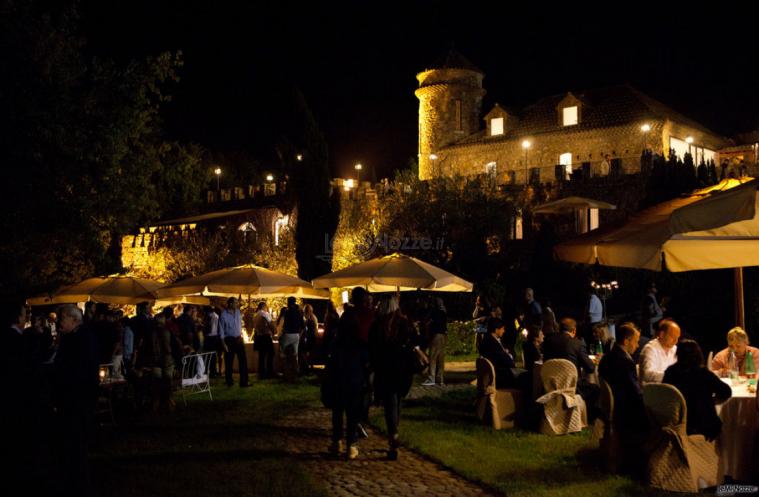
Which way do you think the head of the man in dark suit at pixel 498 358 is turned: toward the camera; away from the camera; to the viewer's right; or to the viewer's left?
to the viewer's right

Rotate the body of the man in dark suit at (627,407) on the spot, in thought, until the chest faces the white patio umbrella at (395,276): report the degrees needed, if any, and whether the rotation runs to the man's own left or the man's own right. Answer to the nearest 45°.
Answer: approximately 135° to the man's own left

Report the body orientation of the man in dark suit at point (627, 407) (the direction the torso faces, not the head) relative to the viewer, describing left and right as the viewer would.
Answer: facing to the right of the viewer

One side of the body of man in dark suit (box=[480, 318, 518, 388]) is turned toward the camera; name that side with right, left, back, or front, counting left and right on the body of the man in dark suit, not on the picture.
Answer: right

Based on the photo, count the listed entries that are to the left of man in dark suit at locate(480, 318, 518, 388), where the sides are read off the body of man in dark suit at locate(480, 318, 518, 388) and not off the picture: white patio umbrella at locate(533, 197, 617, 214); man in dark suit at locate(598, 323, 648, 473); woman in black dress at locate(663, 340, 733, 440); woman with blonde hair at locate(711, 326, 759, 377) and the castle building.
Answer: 2

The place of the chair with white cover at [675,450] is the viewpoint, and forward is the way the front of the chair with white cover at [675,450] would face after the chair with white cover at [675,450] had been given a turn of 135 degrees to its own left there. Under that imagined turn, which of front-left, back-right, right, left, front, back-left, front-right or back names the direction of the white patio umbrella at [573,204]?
right

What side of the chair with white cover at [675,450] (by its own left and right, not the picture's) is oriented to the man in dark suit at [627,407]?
left

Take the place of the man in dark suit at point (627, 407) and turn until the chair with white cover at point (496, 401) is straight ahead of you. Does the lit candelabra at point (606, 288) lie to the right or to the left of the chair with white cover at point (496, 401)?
right

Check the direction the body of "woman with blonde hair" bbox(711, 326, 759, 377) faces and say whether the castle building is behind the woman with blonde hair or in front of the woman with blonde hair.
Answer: behind

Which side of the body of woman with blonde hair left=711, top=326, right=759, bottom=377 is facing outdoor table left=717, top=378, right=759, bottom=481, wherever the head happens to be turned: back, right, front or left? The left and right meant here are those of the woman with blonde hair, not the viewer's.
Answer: front

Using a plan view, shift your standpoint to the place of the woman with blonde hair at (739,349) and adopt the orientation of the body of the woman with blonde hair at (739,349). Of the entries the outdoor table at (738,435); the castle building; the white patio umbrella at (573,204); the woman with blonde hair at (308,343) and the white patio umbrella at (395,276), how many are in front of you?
1

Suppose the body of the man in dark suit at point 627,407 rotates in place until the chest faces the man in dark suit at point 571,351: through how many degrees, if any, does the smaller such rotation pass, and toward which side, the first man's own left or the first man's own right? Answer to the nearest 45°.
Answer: approximately 90° to the first man's own left

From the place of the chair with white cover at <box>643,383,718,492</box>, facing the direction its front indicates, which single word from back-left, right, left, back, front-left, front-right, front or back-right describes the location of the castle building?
front-left

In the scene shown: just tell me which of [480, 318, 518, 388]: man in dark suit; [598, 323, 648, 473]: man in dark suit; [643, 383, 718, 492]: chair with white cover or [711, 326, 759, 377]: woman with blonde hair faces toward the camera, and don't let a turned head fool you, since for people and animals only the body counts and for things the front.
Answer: the woman with blonde hair

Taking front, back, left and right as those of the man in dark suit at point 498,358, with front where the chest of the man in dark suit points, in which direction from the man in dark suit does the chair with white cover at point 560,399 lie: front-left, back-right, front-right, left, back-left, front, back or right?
front-right

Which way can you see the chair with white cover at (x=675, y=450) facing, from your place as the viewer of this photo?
facing away from the viewer and to the right of the viewer

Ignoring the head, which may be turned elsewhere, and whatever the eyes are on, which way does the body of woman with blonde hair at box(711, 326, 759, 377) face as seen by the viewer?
toward the camera

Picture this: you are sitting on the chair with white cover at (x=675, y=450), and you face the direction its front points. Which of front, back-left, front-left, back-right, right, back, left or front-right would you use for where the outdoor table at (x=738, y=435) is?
front

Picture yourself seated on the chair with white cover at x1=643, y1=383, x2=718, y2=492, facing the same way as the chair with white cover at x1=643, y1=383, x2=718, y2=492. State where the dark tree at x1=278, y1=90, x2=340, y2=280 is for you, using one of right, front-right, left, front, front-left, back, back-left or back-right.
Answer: left
